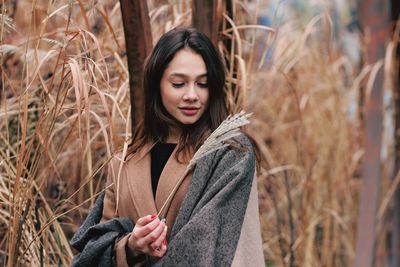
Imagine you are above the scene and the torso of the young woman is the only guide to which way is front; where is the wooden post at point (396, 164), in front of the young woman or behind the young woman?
behind

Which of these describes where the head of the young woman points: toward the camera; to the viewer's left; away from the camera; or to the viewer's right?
toward the camera

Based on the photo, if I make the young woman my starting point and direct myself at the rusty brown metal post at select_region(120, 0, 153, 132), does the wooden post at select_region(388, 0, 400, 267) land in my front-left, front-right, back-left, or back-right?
front-right

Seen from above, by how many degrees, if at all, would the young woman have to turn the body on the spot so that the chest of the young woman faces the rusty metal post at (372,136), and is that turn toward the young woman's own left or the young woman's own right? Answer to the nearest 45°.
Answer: approximately 180°

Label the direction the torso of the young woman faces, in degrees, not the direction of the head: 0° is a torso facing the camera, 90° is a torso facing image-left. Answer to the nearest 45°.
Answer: approximately 45°
